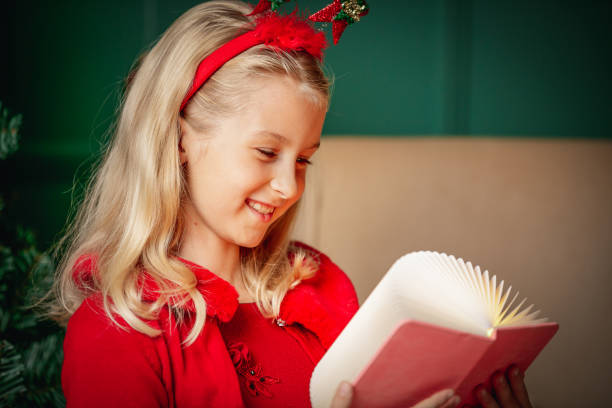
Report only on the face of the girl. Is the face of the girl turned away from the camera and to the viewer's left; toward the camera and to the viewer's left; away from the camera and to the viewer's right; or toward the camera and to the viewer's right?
toward the camera and to the viewer's right

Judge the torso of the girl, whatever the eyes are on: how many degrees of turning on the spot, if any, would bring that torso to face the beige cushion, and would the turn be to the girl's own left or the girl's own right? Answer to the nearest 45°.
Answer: approximately 90° to the girl's own left

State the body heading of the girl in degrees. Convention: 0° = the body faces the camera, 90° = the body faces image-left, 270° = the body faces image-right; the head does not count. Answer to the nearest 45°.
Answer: approximately 315°

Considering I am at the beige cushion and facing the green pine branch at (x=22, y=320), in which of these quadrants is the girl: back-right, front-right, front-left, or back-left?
front-left

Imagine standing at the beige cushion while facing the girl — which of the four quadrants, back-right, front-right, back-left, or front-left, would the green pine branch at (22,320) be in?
front-right
